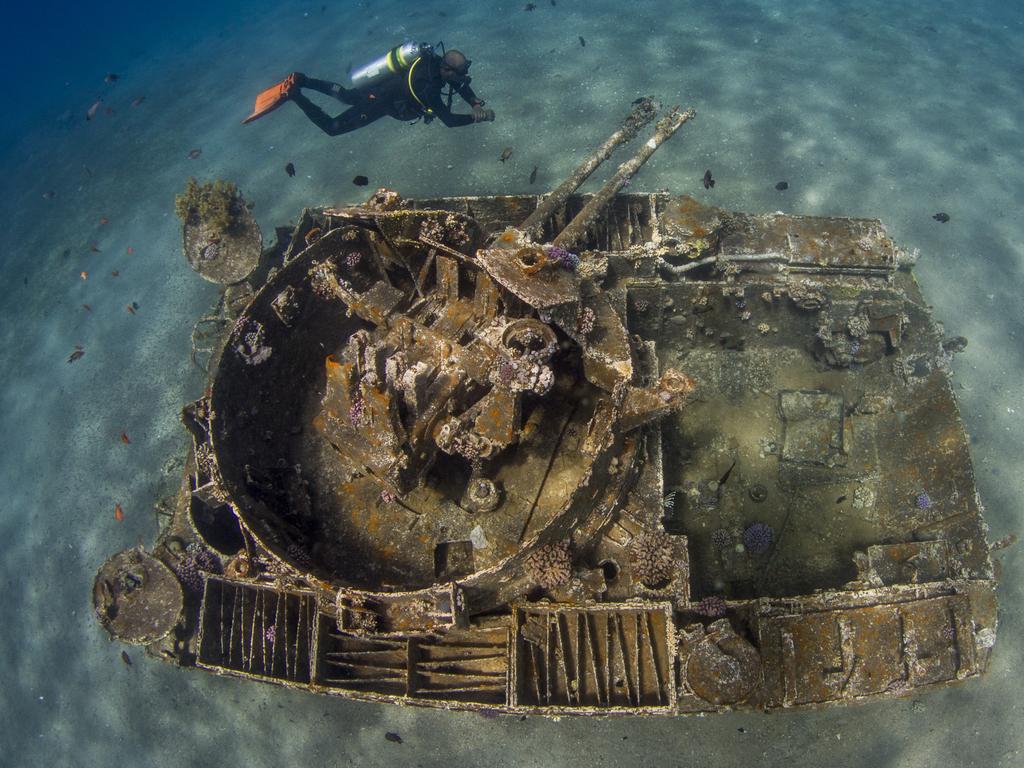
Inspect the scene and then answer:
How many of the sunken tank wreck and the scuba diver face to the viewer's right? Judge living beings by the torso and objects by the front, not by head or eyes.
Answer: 1

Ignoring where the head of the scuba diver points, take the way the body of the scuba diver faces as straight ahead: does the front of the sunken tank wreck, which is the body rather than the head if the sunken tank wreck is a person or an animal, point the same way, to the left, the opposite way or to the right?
the opposite way

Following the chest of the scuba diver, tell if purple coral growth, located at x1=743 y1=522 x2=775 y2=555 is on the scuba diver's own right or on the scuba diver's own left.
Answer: on the scuba diver's own right

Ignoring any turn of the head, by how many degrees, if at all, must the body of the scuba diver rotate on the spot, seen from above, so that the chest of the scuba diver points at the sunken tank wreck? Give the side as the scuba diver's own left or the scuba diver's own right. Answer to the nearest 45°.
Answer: approximately 90° to the scuba diver's own right

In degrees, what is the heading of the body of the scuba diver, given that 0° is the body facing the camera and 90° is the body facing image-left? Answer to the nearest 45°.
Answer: approximately 270°

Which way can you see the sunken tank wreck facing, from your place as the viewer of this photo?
facing to the left of the viewer

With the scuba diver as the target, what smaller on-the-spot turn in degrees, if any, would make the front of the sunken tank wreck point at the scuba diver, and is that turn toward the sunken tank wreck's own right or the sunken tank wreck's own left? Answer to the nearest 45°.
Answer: approximately 90° to the sunken tank wreck's own right
